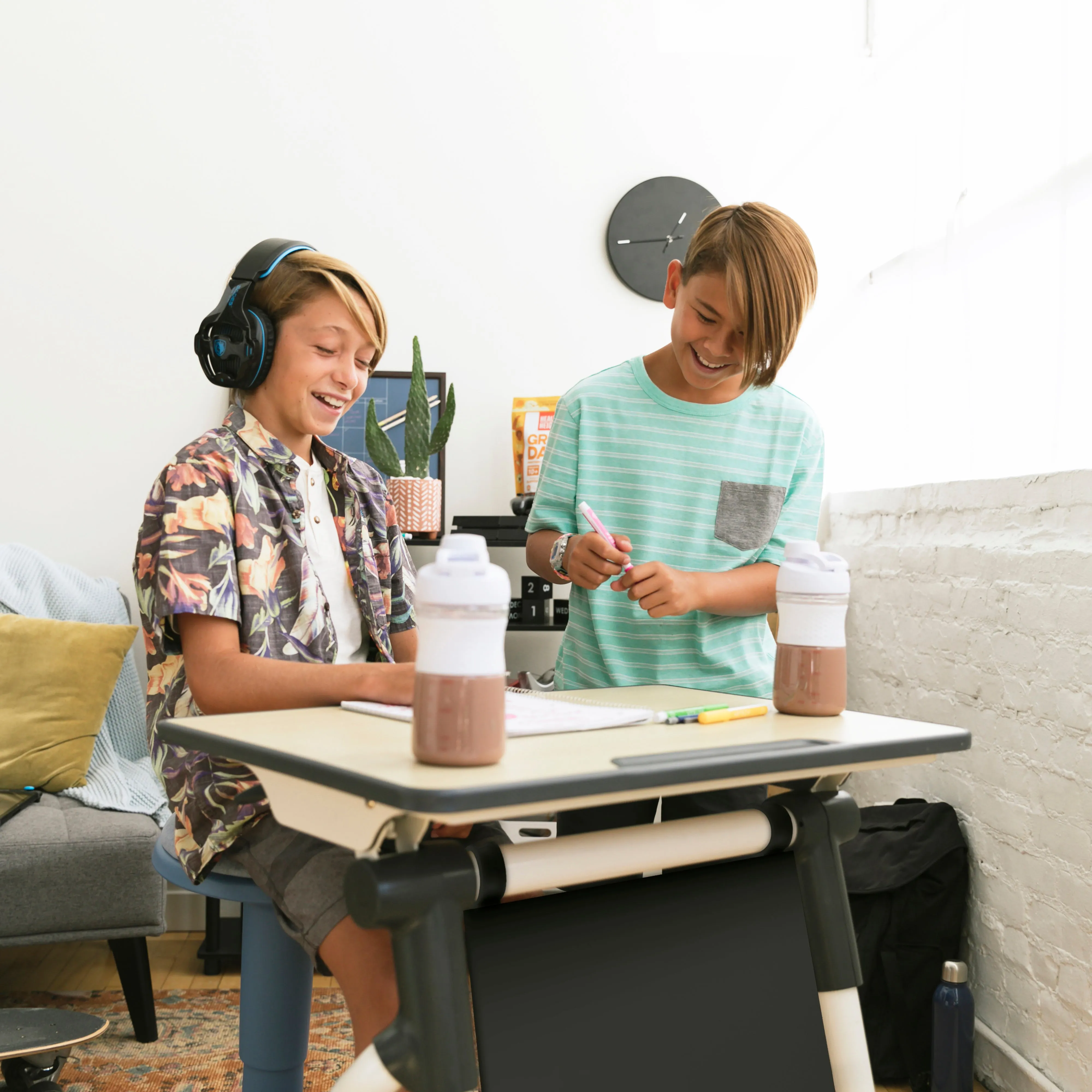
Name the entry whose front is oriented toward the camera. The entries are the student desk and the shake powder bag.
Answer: the shake powder bag

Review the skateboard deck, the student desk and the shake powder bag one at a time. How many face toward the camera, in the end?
1

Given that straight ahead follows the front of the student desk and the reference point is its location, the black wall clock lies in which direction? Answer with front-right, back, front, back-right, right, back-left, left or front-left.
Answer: front-right

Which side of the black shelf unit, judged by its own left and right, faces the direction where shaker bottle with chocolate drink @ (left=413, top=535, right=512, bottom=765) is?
front

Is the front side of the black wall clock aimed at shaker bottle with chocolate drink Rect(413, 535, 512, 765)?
yes

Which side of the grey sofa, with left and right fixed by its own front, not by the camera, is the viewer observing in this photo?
front

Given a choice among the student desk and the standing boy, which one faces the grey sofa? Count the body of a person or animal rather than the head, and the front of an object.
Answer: the student desk

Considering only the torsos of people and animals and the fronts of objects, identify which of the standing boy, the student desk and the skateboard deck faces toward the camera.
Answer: the standing boy

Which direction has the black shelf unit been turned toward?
toward the camera

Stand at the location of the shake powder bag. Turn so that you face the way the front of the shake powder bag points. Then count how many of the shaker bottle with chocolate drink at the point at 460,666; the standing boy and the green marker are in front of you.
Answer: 3
